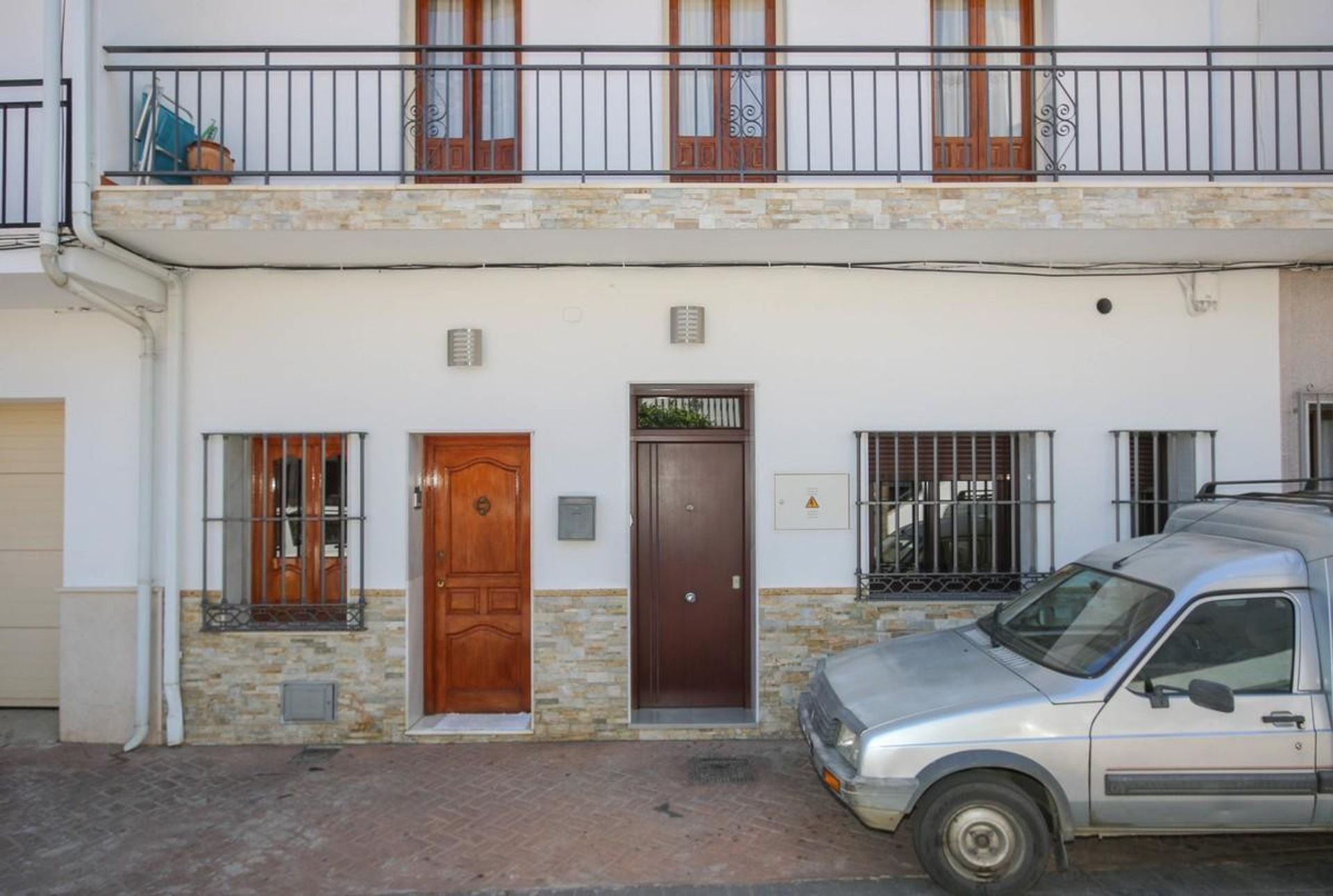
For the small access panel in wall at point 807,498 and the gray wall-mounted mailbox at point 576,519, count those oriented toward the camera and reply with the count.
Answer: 2

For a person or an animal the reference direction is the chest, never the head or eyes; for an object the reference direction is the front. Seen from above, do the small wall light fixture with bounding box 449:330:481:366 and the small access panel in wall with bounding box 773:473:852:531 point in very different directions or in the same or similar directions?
same or similar directions

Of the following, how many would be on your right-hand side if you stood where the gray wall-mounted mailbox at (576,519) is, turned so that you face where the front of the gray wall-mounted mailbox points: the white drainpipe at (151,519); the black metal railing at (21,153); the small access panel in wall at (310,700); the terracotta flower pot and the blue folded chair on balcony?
5

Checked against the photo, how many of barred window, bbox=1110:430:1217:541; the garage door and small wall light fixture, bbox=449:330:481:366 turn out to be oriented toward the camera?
3

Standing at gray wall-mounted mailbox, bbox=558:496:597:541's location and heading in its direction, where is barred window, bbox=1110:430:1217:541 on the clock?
The barred window is roughly at 9 o'clock from the gray wall-mounted mailbox.

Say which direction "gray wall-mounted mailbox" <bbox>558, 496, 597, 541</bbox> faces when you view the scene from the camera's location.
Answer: facing the viewer

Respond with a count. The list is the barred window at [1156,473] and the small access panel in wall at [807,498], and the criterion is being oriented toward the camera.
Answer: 2

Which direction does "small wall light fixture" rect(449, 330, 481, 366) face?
toward the camera

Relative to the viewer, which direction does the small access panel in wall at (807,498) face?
toward the camera

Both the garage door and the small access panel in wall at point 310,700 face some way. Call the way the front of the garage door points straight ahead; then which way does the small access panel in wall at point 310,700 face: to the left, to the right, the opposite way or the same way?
the same way

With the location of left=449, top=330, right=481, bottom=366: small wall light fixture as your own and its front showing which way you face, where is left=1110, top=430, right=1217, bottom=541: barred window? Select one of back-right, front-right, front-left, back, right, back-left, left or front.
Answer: left

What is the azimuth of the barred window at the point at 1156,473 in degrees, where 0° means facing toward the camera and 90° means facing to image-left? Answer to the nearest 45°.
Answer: approximately 0°
